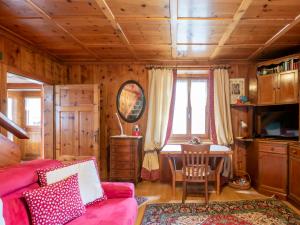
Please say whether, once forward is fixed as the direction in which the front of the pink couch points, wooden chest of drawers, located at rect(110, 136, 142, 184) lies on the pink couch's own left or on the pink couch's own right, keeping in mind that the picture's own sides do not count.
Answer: on the pink couch's own left

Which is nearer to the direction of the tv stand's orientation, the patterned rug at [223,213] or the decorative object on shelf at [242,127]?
the patterned rug

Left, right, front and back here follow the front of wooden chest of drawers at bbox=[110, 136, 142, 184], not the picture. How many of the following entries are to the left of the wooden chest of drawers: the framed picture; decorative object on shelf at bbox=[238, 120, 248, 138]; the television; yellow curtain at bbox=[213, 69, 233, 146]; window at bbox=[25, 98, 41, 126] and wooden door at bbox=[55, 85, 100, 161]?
4

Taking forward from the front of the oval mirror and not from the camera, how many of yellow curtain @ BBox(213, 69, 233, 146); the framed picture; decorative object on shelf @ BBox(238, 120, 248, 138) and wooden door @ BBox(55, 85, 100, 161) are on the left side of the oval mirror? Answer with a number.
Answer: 3

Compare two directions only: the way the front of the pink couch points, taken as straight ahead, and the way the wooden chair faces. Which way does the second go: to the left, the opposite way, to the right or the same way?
to the left

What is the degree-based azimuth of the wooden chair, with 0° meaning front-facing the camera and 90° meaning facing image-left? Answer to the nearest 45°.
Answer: approximately 180°

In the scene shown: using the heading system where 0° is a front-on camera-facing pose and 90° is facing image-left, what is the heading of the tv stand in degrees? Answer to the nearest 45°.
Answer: approximately 45°
